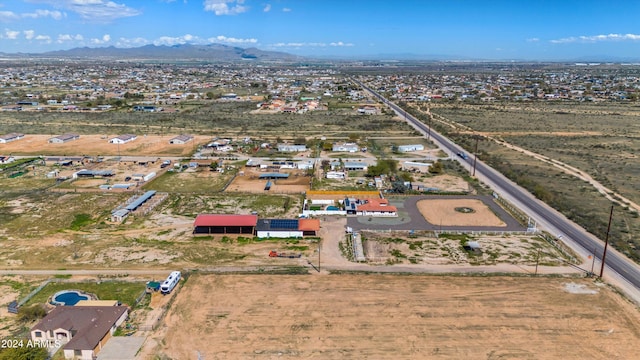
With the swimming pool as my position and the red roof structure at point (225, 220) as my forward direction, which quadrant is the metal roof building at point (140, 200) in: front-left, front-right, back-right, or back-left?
front-left

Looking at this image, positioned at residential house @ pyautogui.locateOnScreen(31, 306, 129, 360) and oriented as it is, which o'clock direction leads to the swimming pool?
The swimming pool is roughly at 6 o'clock from the residential house.

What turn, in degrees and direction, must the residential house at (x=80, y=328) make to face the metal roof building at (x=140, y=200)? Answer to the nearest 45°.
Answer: approximately 180°

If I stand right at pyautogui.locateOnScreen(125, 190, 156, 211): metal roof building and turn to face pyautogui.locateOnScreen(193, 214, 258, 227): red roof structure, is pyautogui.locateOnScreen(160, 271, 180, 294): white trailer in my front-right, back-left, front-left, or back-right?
front-right

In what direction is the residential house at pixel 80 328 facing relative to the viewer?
toward the camera

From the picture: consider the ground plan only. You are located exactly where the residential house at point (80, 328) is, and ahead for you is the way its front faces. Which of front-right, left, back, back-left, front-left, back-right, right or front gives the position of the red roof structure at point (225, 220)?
back-left
